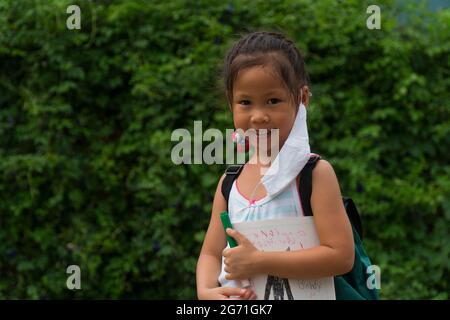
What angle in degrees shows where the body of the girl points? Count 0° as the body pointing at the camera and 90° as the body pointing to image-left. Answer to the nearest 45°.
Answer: approximately 45°
